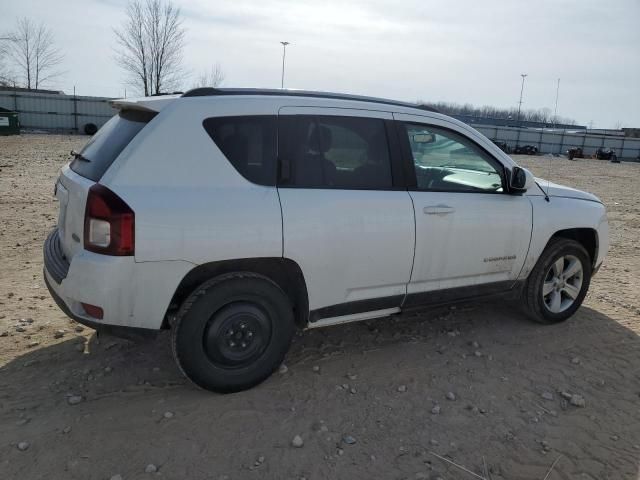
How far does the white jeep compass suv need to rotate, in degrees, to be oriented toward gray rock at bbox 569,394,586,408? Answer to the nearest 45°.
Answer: approximately 45° to its right

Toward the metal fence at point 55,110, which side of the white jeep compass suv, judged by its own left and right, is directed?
left

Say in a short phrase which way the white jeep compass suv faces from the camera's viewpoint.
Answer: facing away from the viewer and to the right of the viewer
